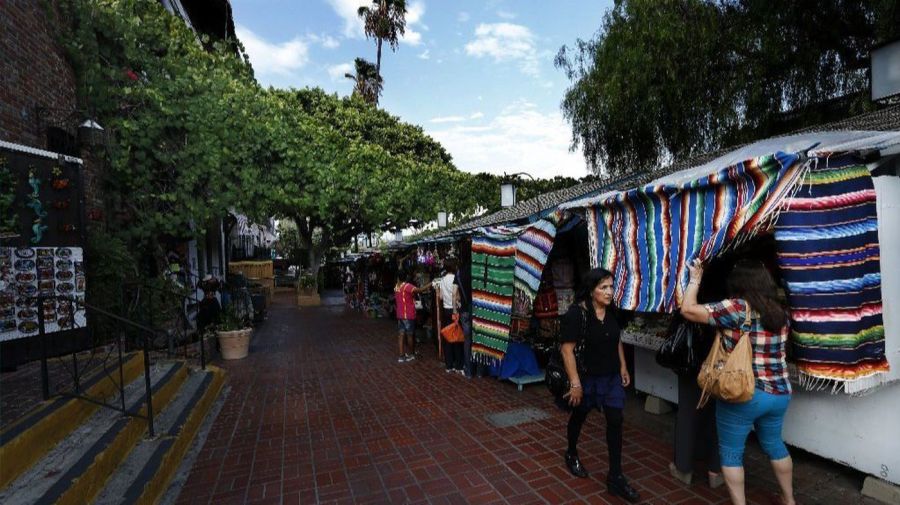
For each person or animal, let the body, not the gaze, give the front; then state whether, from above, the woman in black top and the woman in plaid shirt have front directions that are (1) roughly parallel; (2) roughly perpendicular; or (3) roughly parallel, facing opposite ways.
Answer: roughly parallel, facing opposite ways

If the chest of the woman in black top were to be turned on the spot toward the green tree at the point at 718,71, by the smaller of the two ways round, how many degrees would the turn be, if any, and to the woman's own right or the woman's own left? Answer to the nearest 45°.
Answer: approximately 135° to the woman's own left

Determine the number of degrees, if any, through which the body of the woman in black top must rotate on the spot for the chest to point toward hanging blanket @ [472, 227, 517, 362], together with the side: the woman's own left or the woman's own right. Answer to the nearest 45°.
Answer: approximately 180°

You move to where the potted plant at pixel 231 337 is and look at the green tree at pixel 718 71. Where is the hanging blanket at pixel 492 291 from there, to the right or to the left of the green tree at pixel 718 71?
right

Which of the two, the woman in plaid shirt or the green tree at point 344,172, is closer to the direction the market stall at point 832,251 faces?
the woman in plaid shirt

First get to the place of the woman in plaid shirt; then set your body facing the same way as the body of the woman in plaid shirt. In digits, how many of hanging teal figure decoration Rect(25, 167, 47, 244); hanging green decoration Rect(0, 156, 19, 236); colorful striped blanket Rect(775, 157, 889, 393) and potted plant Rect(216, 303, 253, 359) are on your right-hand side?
1

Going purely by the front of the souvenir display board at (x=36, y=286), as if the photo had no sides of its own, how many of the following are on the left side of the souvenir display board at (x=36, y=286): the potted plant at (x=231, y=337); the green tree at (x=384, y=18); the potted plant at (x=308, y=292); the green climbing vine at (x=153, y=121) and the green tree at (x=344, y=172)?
5

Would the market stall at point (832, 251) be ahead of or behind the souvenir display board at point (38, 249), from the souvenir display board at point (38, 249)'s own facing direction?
ahead

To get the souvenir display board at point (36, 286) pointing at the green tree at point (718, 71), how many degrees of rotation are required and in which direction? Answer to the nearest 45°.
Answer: approximately 45° to its left

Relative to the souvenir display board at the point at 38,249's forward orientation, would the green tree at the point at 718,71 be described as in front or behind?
in front

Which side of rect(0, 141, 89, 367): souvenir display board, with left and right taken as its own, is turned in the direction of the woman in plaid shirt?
front

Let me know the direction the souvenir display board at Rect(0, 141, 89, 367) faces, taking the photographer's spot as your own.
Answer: facing the viewer and to the right of the viewer

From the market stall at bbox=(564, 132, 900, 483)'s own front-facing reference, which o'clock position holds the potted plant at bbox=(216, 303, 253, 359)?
The potted plant is roughly at 2 o'clock from the market stall.

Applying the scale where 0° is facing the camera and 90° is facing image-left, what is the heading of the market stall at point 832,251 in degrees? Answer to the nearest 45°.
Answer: approximately 45°

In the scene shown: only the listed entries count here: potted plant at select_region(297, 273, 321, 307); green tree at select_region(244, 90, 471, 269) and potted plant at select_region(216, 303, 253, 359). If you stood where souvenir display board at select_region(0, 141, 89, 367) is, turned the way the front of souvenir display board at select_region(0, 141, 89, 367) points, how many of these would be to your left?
3

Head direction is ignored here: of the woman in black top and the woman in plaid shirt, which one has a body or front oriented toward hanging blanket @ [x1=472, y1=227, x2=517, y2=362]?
the woman in plaid shirt

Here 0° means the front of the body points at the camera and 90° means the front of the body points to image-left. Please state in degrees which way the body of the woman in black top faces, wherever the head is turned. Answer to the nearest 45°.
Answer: approximately 315°

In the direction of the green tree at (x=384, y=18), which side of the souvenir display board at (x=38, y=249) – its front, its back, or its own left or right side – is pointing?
left

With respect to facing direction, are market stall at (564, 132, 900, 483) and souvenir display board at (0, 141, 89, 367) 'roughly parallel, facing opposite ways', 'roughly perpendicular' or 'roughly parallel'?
roughly parallel, facing opposite ways

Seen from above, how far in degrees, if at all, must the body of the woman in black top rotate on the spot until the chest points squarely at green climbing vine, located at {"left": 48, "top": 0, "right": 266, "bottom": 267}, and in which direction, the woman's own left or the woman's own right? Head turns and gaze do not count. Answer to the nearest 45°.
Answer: approximately 135° to the woman's own right
